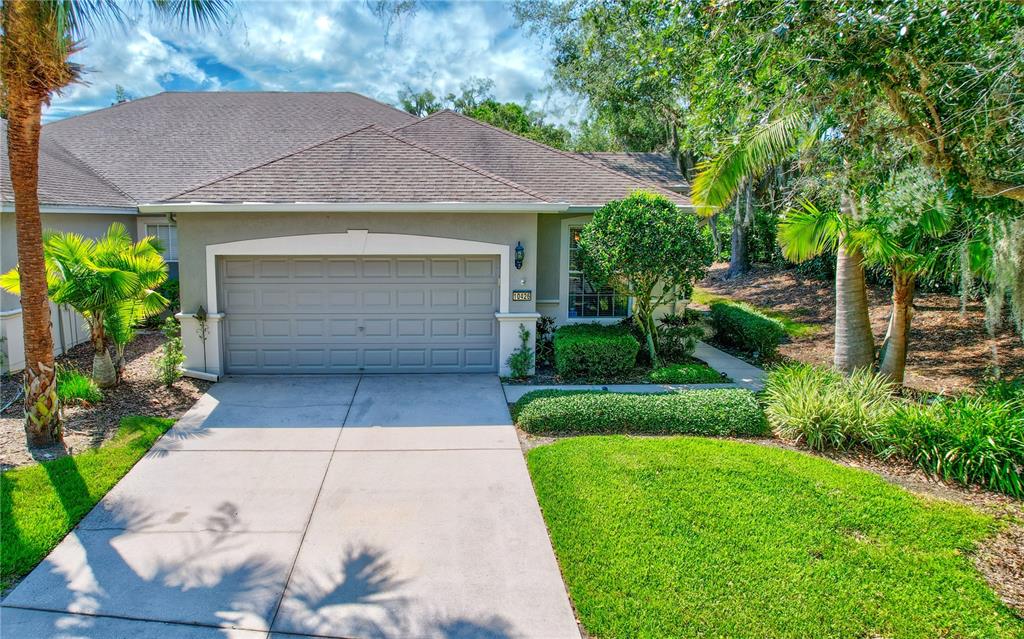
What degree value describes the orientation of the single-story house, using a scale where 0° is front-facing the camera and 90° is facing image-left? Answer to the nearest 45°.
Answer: approximately 0°

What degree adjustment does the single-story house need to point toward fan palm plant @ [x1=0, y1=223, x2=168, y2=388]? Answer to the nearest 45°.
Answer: approximately 90° to its right

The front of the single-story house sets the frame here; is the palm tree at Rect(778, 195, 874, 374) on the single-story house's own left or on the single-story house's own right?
on the single-story house's own left

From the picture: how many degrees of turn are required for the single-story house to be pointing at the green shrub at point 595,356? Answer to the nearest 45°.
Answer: approximately 90° to its left

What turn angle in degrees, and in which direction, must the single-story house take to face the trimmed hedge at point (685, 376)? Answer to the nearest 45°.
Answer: approximately 90° to its left

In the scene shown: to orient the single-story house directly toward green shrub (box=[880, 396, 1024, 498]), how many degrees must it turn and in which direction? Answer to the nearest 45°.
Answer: approximately 45° to its left

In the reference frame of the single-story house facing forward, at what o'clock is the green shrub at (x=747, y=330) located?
The green shrub is roughly at 9 o'clock from the single-story house.

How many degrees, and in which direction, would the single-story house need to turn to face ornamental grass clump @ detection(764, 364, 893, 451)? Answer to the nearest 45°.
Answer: approximately 45° to its left

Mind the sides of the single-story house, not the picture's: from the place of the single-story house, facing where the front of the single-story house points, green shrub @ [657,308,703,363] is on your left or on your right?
on your left

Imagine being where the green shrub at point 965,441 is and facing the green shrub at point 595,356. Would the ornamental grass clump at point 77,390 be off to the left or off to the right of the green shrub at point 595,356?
left

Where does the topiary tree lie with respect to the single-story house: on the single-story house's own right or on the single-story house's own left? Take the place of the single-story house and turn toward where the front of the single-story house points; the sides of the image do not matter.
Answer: on the single-story house's own left
